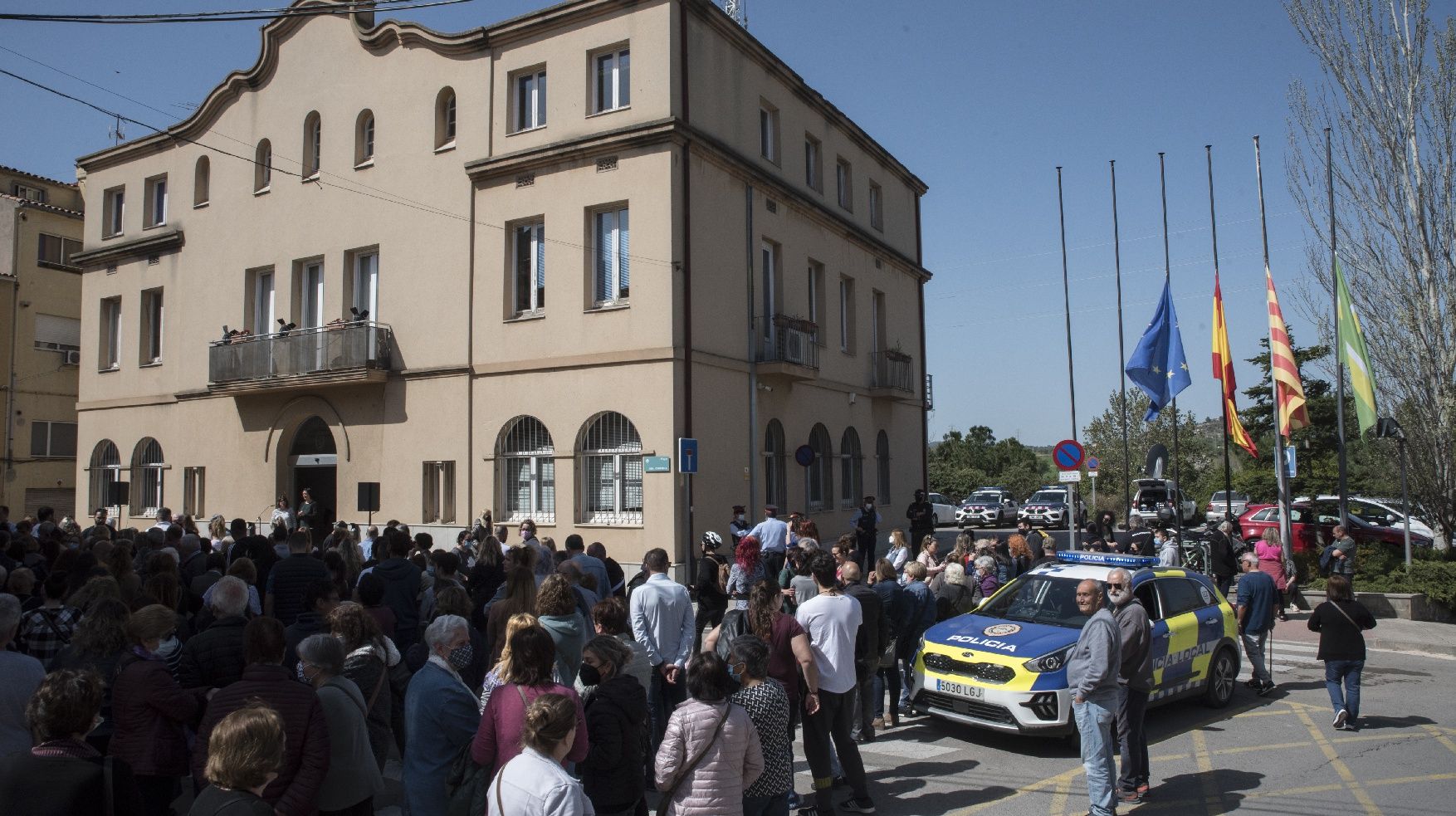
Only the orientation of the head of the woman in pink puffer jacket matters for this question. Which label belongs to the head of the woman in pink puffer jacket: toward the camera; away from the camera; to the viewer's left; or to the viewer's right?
away from the camera

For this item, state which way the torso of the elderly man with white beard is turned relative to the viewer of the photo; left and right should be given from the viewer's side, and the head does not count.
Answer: facing to the left of the viewer

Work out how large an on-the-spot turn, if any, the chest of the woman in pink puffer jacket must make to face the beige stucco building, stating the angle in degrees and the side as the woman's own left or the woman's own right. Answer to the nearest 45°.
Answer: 0° — they already face it

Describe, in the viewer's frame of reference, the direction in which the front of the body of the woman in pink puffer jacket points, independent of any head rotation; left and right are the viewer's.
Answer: facing away from the viewer

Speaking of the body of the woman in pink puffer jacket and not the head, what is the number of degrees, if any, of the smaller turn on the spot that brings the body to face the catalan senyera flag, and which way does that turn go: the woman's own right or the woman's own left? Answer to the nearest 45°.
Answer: approximately 45° to the woman's own right

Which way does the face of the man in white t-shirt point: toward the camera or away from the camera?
away from the camera

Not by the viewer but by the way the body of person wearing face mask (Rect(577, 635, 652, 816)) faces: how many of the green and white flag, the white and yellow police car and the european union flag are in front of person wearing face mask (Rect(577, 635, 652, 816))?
0

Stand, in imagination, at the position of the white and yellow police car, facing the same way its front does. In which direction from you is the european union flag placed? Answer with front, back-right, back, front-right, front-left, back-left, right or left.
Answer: back-right

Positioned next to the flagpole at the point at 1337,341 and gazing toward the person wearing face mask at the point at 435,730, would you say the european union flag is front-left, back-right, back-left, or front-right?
front-right

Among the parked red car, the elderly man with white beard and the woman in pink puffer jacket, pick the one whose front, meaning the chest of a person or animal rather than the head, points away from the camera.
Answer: the woman in pink puffer jacket

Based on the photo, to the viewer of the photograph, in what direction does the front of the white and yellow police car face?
facing the viewer and to the left of the viewer

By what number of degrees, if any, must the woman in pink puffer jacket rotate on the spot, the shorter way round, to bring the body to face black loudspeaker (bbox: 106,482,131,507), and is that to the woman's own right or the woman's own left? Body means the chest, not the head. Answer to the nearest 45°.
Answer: approximately 45° to the woman's own left

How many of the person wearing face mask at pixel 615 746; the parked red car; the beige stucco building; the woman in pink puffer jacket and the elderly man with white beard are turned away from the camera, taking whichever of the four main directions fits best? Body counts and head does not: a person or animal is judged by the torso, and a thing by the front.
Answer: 1
